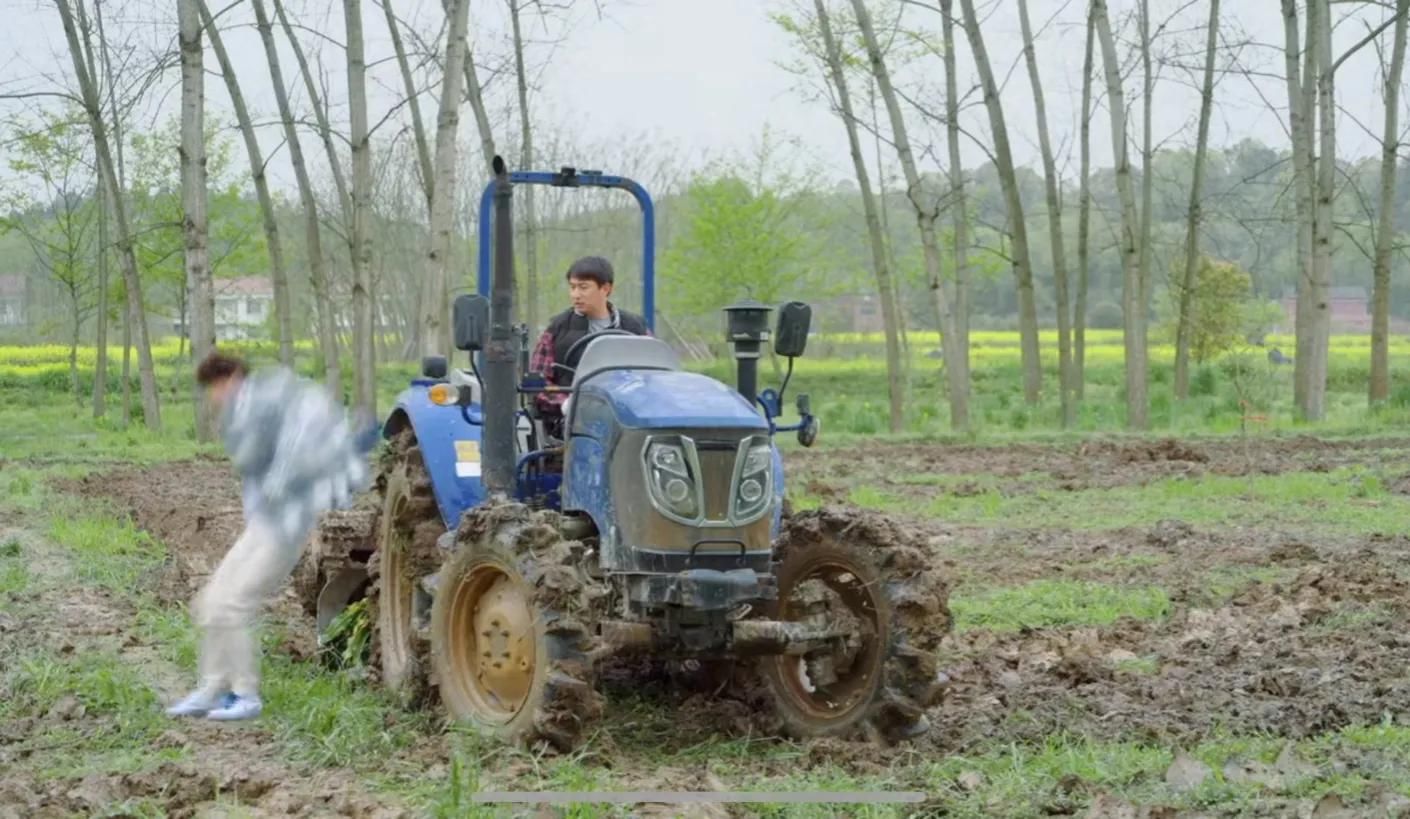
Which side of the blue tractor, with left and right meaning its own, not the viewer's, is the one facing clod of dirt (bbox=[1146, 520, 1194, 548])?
left

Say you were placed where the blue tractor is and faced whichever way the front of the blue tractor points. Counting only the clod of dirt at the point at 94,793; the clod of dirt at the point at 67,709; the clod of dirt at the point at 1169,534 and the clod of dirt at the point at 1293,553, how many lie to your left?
2

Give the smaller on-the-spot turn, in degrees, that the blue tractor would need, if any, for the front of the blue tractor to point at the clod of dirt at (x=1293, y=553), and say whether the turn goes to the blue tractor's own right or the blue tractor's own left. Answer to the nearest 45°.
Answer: approximately 90° to the blue tractor's own left

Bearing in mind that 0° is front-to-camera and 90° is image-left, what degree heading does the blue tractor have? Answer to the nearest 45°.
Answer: approximately 315°

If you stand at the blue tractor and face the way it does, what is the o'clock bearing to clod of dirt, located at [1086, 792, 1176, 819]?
The clod of dirt is roughly at 12 o'clock from the blue tractor.

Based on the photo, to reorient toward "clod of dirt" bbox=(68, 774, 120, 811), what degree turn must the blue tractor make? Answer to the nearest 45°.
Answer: approximately 90° to its right

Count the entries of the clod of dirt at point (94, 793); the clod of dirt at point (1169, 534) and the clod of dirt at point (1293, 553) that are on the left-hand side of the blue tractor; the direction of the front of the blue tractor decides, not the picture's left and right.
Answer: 2

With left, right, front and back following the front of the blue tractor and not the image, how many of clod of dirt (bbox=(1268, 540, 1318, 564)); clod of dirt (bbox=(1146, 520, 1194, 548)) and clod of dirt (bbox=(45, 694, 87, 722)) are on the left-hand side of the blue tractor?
2

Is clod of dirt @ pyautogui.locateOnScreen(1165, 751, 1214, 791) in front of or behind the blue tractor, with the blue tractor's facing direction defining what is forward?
in front
